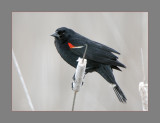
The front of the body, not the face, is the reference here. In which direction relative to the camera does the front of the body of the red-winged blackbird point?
to the viewer's left
